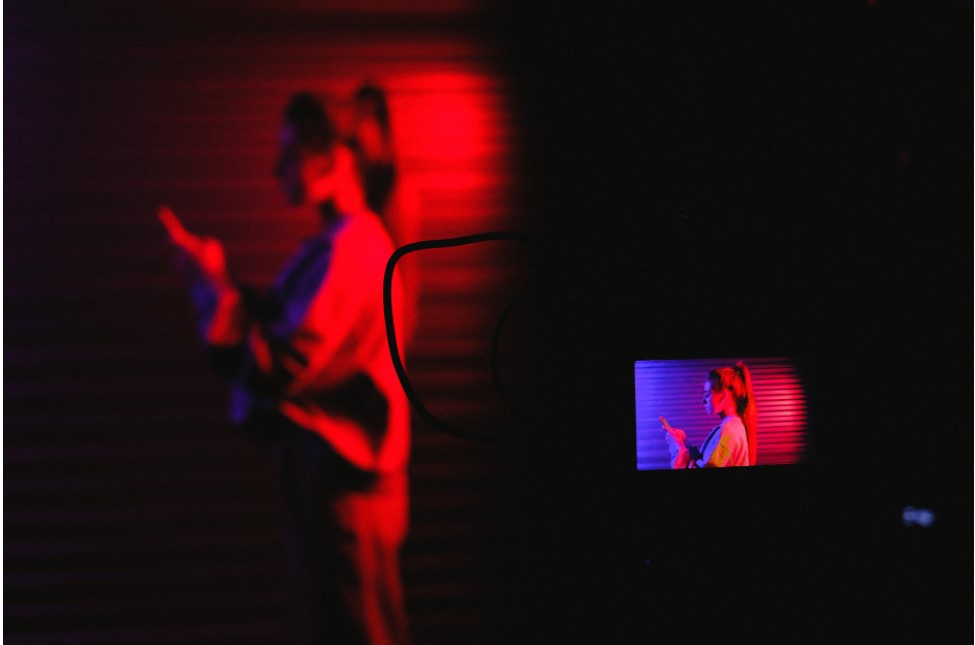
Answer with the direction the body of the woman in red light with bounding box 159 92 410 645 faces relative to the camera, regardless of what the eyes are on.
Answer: to the viewer's left
